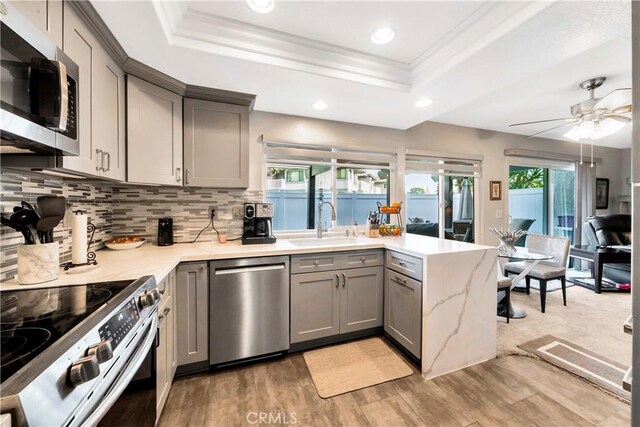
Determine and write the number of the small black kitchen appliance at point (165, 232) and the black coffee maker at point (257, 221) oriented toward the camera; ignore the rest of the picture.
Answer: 2

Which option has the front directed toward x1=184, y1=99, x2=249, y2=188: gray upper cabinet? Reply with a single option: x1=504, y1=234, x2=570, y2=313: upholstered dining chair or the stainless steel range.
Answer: the upholstered dining chair

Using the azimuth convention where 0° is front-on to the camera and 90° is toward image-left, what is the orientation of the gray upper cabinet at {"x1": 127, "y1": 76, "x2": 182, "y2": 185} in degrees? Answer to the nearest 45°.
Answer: approximately 315°

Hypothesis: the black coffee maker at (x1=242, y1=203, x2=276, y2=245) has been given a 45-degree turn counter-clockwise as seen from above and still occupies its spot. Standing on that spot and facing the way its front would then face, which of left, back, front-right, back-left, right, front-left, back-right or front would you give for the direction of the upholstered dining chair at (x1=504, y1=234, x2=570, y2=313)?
front-left

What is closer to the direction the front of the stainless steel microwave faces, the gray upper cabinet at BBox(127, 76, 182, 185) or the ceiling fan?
the ceiling fan

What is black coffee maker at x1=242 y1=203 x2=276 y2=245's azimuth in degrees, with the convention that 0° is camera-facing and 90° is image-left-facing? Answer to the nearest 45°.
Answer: approximately 0°

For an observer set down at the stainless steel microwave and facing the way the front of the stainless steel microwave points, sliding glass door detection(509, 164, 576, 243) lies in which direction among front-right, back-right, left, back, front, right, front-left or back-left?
front-left

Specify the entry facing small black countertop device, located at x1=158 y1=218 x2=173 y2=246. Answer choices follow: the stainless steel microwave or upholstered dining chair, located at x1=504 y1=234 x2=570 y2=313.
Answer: the upholstered dining chair

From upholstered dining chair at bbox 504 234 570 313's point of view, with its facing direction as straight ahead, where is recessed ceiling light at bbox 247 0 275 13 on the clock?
The recessed ceiling light is roughly at 11 o'clock from the upholstered dining chair.
